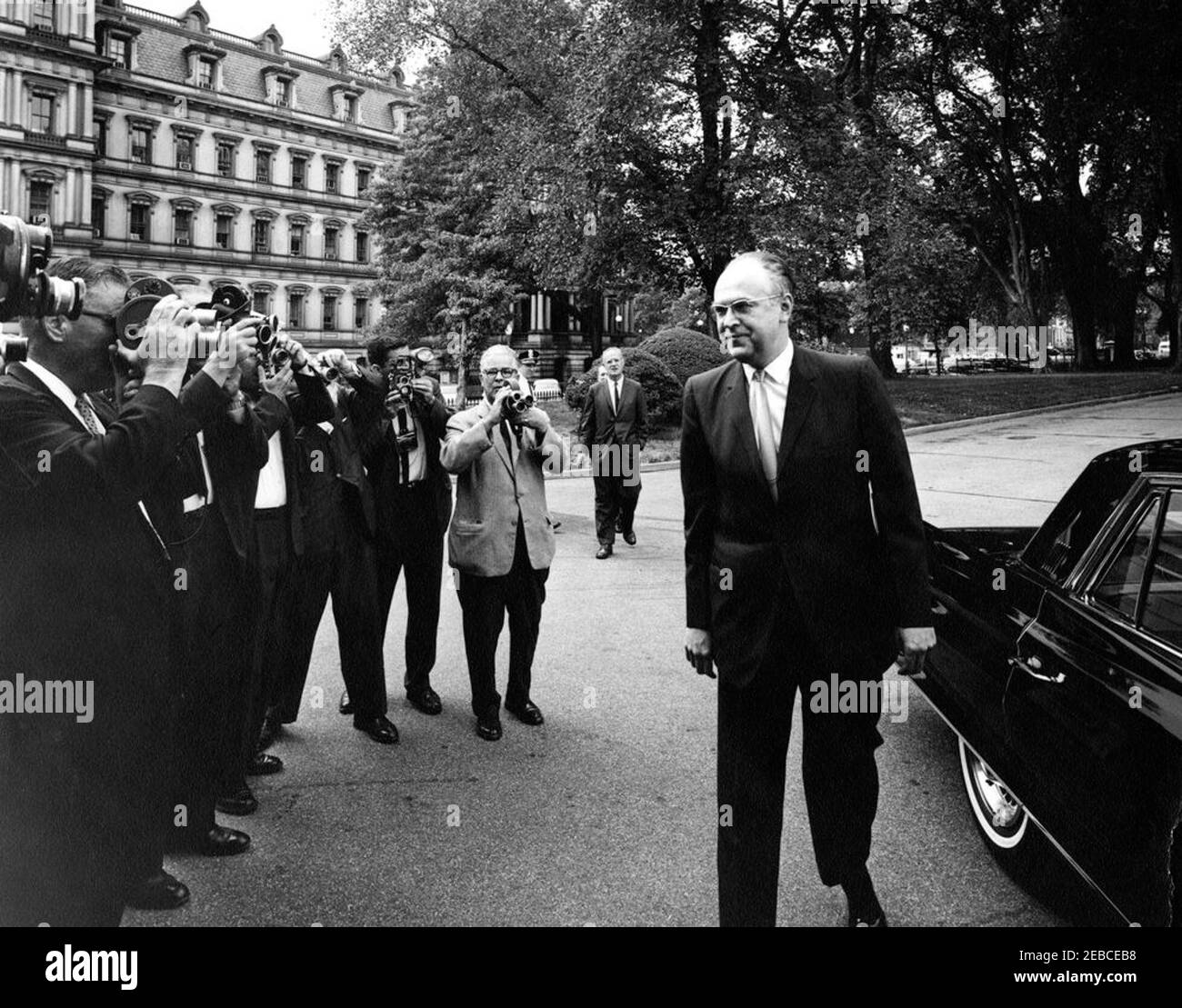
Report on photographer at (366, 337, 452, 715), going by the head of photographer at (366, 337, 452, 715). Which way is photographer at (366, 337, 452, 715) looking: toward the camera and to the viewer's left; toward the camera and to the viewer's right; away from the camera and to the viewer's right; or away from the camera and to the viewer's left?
toward the camera and to the viewer's right

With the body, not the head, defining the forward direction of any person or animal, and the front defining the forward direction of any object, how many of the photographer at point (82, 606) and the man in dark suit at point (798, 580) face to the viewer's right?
1

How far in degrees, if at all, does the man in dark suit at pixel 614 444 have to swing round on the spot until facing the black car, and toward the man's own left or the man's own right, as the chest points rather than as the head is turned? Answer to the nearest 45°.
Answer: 0° — they already face it

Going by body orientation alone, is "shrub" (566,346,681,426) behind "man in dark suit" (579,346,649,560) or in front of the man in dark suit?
behind

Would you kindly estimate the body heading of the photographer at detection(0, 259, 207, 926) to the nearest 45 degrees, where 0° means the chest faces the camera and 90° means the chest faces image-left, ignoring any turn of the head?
approximately 270°

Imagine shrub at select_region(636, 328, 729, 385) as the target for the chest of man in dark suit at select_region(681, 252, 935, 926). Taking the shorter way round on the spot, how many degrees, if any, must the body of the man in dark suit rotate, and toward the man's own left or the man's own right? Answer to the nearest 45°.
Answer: approximately 180°

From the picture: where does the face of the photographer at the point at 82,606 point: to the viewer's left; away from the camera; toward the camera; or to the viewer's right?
to the viewer's right

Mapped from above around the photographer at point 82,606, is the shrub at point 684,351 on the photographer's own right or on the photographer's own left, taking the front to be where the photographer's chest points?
on the photographer's own left

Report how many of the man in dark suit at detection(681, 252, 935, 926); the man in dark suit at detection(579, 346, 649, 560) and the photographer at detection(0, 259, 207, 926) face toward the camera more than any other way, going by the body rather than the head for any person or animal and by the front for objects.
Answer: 2
